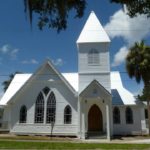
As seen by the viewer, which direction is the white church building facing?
toward the camera

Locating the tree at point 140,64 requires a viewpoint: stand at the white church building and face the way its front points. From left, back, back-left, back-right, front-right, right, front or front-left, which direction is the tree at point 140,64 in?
left
